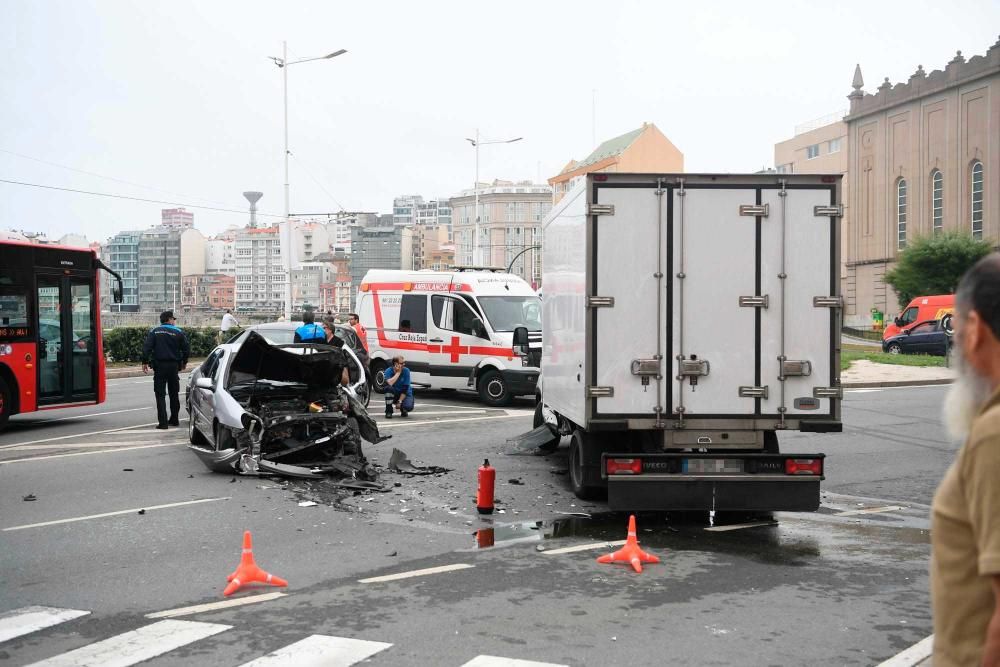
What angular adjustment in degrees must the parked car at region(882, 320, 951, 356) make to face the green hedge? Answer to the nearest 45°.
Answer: approximately 45° to its left

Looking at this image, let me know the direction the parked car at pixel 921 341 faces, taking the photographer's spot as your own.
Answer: facing to the left of the viewer

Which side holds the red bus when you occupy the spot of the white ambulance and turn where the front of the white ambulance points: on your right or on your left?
on your right

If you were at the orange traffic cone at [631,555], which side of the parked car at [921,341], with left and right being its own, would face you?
left

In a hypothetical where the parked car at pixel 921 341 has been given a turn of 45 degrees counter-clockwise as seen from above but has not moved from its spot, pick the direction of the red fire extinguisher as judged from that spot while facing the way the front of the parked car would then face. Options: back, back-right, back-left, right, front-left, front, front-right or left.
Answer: front-left

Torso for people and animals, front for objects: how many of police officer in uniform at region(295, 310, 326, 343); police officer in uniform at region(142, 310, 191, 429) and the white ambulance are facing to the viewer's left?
0

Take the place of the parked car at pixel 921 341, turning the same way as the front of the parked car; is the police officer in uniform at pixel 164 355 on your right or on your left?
on your left

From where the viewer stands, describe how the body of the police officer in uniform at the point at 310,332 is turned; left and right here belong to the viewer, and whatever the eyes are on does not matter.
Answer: facing away from the viewer

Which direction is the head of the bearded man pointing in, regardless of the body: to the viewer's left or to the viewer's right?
to the viewer's left

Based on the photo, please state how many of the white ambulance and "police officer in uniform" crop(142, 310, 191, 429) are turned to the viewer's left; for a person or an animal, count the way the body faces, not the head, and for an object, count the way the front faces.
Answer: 0

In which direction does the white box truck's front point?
away from the camera

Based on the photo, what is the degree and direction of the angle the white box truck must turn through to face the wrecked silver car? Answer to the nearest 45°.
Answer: approximately 45° to its left
